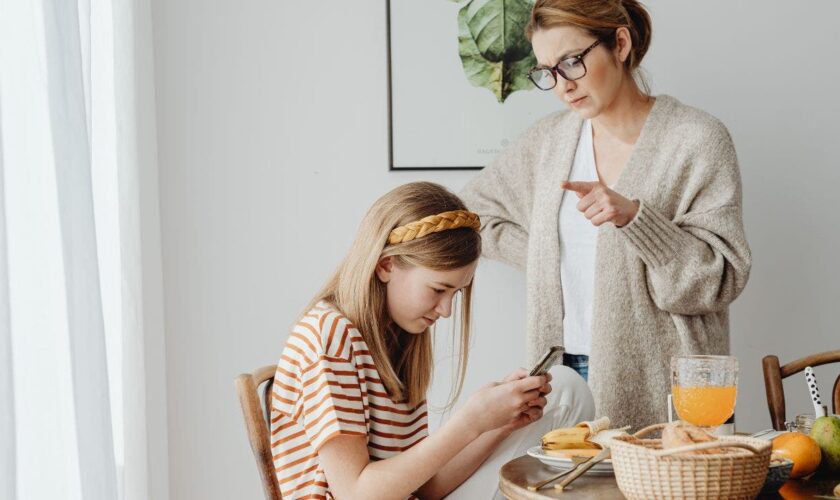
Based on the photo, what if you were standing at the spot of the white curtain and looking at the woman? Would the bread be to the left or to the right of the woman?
right

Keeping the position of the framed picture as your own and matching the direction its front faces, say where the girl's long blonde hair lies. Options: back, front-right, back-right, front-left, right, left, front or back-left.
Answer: front

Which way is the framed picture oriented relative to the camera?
toward the camera

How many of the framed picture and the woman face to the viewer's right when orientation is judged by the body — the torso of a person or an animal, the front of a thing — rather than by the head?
0

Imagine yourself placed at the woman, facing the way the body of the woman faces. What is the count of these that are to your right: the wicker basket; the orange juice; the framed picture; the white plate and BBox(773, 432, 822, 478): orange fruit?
1

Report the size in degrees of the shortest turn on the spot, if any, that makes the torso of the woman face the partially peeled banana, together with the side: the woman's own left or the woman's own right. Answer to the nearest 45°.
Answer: approximately 45° to the woman's own left

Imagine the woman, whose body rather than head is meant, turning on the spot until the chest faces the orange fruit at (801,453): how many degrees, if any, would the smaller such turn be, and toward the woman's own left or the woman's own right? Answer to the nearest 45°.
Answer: approximately 45° to the woman's own left

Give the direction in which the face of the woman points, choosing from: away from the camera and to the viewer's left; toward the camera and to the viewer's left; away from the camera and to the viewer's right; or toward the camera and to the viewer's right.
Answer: toward the camera and to the viewer's left

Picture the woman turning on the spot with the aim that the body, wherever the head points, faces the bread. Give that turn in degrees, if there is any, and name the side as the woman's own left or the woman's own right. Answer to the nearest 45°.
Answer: approximately 45° to the woman's own left

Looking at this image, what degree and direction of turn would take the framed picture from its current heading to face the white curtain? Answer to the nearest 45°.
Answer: approximately 45° to its right

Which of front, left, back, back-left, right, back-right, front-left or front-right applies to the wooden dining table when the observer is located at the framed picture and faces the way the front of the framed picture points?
front

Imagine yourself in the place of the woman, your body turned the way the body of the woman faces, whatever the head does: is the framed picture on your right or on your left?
on your right

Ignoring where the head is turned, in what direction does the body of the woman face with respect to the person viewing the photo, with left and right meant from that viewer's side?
facing the viewer and to the left of the viewer

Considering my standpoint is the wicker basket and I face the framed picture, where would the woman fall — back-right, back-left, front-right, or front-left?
front-right

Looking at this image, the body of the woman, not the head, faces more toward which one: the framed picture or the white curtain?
the white curtain
